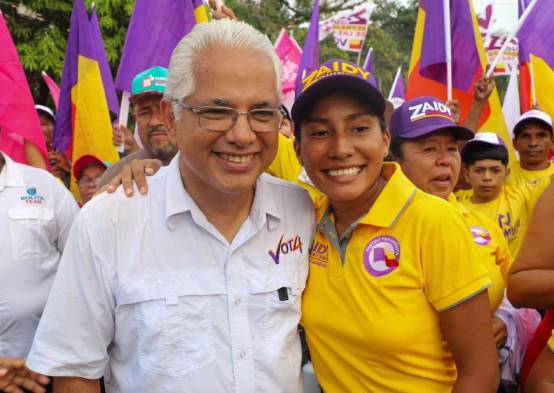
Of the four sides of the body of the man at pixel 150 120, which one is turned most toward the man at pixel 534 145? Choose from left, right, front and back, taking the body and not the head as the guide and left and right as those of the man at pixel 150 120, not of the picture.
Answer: left

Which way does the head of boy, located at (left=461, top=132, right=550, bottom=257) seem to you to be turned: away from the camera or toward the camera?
toward the camera

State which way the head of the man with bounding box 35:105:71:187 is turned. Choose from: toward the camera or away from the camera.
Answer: toward the camera

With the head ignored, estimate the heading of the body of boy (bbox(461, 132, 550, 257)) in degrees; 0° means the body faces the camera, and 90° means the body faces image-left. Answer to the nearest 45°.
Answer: approximately 0°

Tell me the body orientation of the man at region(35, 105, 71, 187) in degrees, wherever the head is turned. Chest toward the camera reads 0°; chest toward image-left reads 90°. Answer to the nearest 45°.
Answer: approximately 315°

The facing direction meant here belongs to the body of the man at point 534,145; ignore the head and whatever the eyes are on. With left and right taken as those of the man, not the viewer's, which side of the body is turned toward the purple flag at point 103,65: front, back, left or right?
right

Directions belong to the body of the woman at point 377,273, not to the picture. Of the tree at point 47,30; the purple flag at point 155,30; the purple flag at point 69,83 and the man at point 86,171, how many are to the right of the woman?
4

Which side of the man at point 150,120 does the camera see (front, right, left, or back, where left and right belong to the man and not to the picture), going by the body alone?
front

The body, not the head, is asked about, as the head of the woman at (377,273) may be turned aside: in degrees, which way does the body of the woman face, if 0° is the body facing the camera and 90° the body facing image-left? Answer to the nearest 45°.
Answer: approximately 45°

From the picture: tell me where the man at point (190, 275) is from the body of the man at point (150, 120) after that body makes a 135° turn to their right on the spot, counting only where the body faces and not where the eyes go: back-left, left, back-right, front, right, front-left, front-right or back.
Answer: back-left

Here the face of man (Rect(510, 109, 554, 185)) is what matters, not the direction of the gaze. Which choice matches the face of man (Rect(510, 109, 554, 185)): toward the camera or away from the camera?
toward the camera

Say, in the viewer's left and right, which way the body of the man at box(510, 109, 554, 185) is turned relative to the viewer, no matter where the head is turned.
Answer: facing the viewer

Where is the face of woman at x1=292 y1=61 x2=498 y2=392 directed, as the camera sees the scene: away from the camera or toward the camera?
toward the camera

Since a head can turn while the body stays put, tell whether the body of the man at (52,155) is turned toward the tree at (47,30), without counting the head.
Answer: no

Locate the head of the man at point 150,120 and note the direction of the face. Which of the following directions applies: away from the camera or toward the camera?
toward the camera

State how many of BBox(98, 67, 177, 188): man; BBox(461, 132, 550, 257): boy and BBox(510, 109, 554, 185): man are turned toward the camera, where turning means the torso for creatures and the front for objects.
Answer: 3
